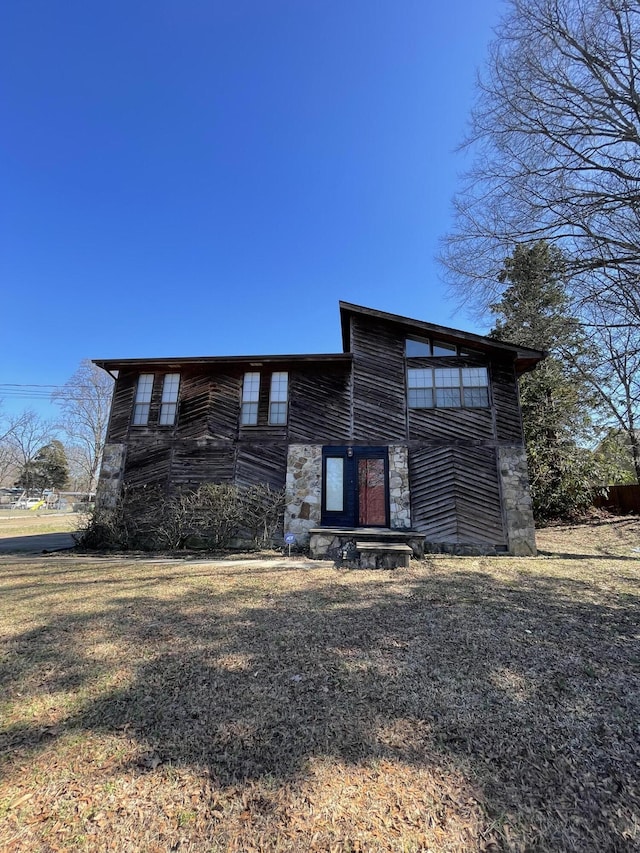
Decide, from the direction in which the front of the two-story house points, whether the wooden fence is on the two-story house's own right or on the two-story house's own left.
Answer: on the two-story house's own left

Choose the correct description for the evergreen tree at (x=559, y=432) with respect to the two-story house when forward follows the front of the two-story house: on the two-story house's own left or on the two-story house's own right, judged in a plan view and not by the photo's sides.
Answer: on the two-story house's own left

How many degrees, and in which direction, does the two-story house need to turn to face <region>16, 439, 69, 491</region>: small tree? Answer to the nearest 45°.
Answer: approximately 135° to its right

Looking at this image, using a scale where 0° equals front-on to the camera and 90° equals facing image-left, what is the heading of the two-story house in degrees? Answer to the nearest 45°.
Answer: approximately 0°
